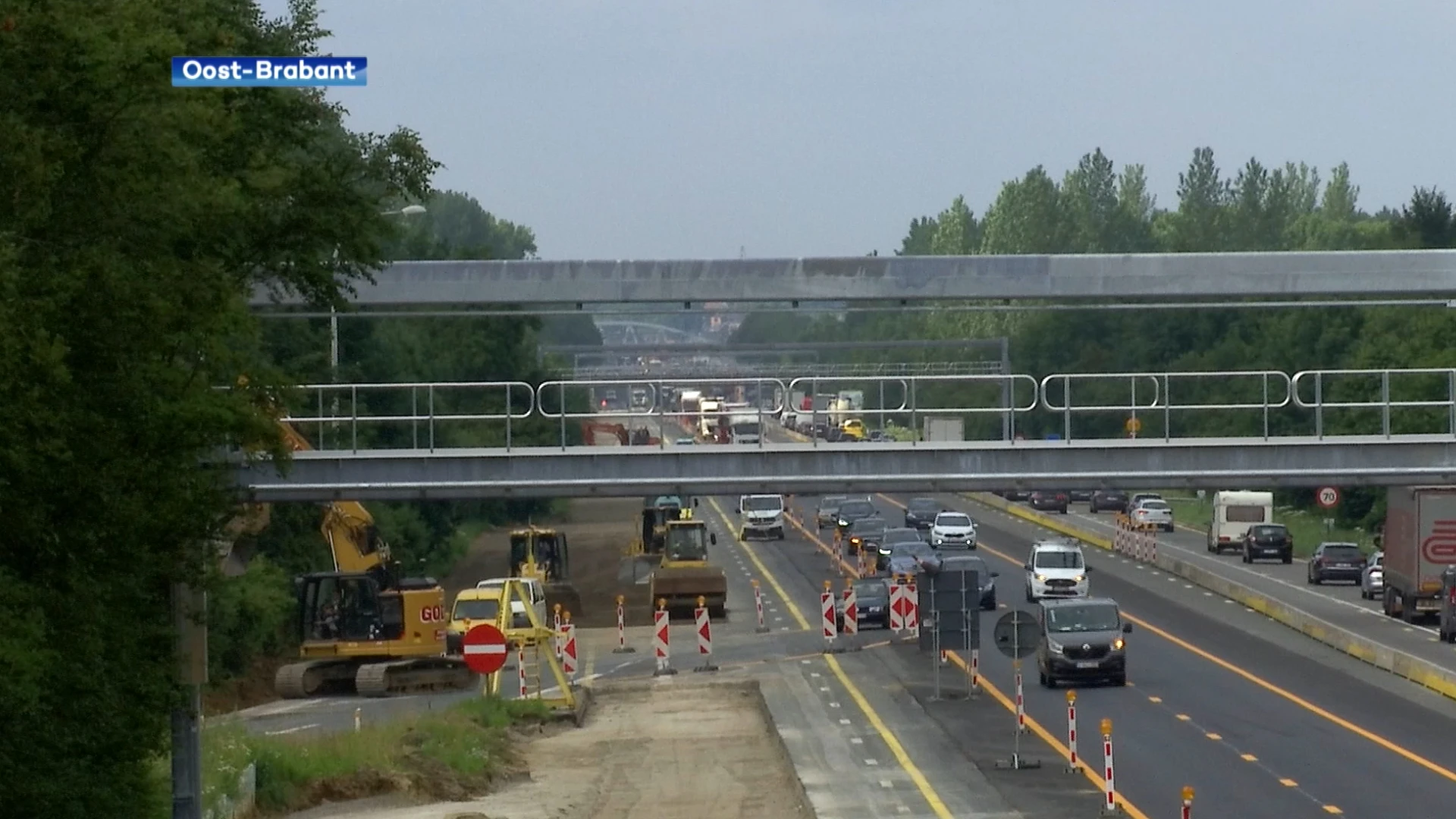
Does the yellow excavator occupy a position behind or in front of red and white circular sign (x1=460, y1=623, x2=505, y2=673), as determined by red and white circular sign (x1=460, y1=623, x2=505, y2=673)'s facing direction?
behind

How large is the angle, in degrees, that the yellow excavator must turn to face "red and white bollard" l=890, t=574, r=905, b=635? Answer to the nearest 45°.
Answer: approximately 180°

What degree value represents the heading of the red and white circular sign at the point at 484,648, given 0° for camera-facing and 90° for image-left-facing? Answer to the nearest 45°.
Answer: approximately 0°

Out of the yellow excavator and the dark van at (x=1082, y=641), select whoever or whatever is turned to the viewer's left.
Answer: the yellow excavator

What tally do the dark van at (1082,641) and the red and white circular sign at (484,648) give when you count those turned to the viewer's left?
0

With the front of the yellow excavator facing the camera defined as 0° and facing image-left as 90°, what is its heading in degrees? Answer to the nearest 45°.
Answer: approximately 90°

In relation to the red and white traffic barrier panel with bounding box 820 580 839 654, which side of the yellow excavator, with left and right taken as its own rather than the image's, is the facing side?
back

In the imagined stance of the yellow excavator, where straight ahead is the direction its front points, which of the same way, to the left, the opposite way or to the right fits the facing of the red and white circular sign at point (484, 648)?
to the left

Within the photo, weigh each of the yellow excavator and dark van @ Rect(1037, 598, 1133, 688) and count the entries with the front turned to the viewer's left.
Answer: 1

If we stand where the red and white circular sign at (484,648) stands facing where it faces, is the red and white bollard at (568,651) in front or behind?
behind
